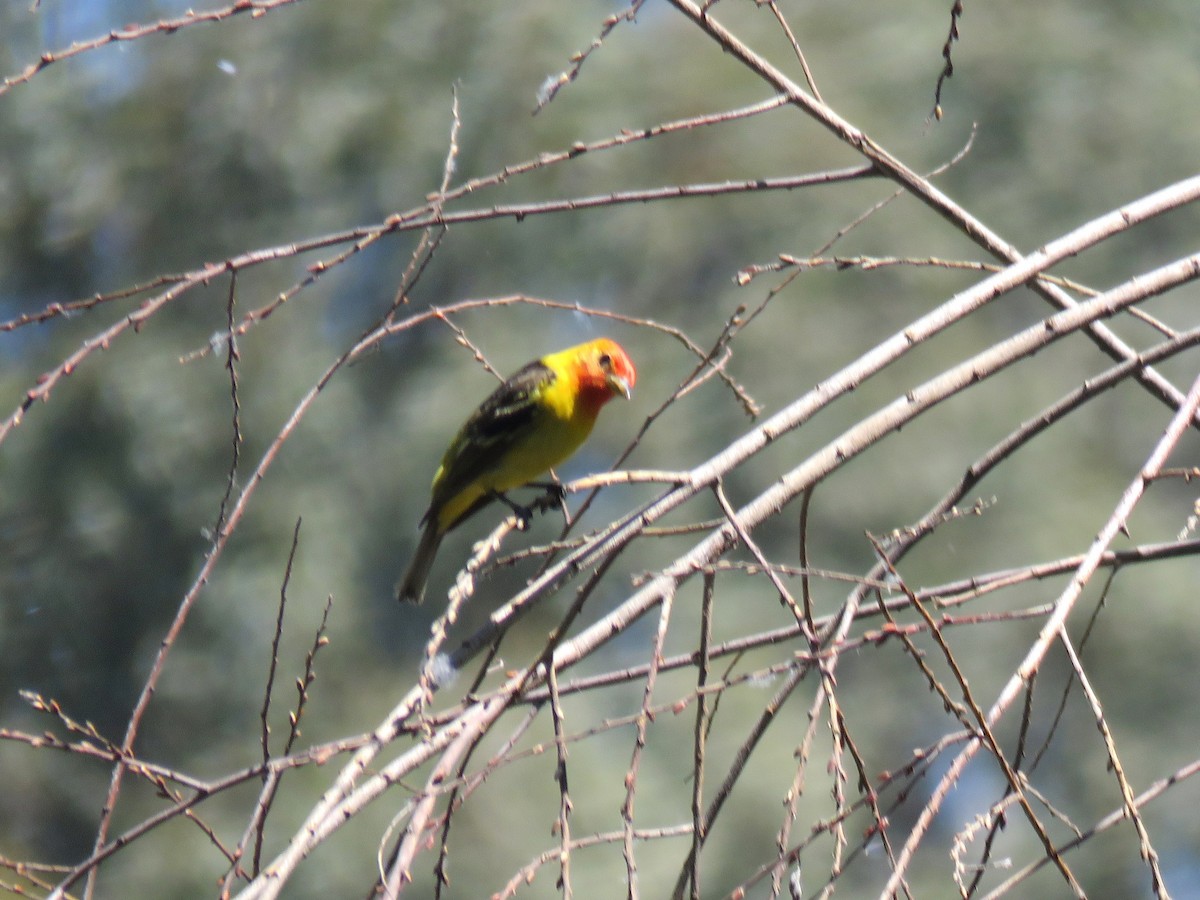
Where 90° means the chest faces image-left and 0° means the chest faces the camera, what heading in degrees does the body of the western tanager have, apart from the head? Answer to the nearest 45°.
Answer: approximately 270°
